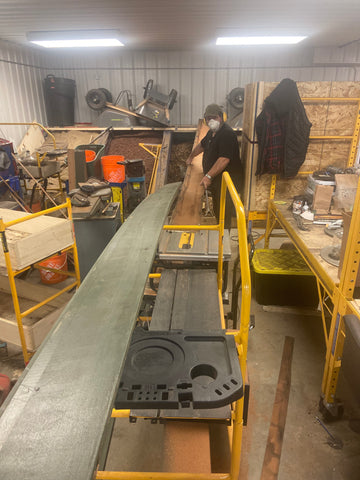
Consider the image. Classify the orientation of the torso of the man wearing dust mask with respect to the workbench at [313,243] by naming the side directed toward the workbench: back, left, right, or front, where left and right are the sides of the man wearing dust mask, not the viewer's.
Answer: left

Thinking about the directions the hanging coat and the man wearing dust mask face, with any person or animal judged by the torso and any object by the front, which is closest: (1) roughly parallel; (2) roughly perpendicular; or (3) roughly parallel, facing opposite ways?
roughly parallel

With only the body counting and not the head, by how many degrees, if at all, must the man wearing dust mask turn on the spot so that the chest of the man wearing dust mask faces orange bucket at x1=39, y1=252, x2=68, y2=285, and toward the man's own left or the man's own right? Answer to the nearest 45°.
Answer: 0° — they already face it

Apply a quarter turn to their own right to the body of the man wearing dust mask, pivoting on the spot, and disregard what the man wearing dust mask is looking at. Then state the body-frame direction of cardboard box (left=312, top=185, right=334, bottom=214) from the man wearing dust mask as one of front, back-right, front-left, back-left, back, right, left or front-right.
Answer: back

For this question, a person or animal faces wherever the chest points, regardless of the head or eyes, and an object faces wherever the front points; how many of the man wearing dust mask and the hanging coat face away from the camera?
0

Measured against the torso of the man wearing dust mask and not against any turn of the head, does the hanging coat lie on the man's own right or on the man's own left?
on the man's own left

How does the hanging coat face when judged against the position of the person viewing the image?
facing the viewer and to the left of the viewer

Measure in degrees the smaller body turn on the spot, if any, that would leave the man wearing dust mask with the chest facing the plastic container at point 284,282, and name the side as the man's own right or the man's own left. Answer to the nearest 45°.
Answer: approximately 90° to the man's own left

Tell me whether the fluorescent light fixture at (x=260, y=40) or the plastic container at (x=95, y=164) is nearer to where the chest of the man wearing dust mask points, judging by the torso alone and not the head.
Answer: the plastic container

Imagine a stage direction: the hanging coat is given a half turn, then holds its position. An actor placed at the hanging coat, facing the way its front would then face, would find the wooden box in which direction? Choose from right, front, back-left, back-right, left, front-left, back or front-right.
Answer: back

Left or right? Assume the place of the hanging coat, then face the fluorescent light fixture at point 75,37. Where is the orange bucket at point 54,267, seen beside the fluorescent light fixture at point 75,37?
left

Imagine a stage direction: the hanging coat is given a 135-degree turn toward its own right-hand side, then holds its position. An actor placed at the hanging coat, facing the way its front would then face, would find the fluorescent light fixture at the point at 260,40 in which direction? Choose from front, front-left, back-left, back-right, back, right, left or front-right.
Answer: front

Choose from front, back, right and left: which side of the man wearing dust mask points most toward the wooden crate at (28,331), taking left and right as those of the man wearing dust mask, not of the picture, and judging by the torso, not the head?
front
